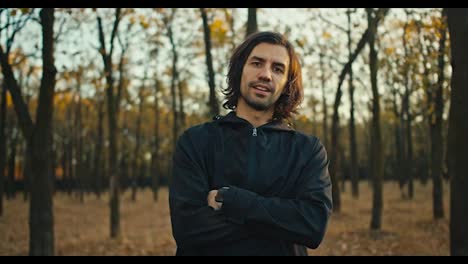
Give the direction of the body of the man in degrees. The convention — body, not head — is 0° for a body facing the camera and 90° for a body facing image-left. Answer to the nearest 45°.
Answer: approximately 0°

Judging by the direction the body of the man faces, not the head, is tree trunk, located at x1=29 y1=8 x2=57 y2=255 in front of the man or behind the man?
behind

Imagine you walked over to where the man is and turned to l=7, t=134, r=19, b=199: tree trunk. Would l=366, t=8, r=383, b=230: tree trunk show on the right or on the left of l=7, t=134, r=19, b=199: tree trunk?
right

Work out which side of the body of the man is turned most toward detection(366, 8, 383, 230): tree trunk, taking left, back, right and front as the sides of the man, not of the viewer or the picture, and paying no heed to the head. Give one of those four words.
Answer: back

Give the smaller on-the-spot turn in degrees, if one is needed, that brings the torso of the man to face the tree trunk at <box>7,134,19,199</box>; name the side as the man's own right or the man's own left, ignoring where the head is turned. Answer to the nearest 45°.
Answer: approximately 135° to the man's own right

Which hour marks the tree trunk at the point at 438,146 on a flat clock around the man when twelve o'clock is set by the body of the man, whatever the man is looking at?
The tree trunk is roughly at 7 o'clock from the man.

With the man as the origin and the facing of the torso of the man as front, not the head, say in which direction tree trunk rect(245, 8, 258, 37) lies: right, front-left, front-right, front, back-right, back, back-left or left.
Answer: back

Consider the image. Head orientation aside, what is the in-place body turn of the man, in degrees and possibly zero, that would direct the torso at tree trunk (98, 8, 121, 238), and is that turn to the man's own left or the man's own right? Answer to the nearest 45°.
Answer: approximately 180°
